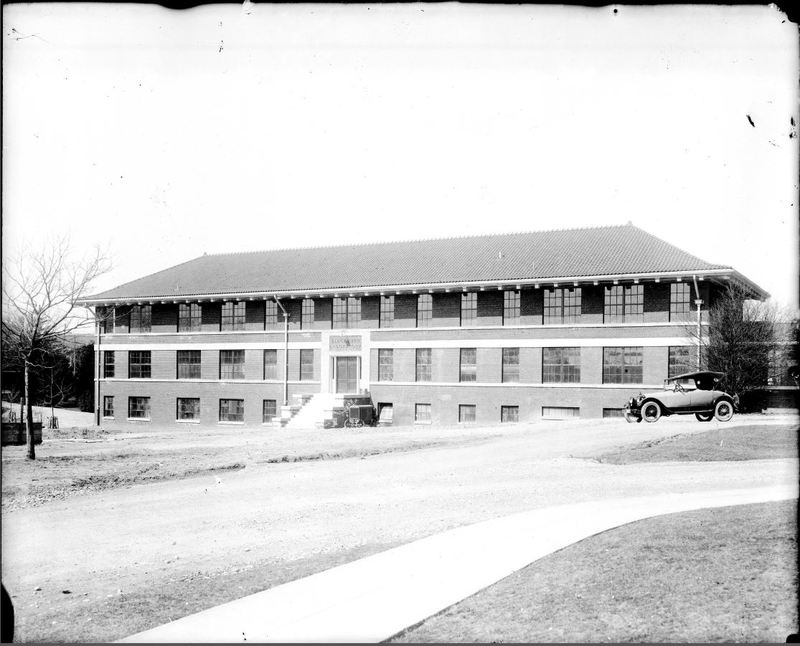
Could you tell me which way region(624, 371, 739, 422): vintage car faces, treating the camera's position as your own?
facing the viewer and to the left of the viewer

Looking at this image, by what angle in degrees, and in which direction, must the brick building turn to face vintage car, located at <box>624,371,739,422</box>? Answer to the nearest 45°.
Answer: approximately 45° to its left

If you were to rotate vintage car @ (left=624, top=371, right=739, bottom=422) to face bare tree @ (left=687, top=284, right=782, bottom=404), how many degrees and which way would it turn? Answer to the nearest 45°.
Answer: approximately 135° to its right

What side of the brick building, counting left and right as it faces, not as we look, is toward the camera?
front

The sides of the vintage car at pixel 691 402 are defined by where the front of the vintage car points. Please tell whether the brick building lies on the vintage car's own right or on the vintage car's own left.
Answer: on the vintage car's own right

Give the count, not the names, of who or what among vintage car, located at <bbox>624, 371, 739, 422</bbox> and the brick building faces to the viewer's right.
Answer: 0
